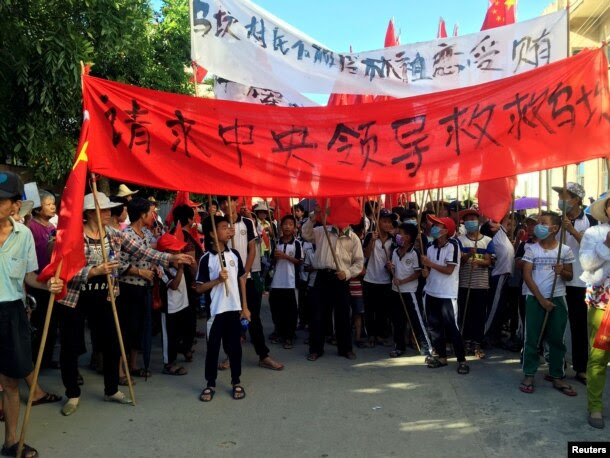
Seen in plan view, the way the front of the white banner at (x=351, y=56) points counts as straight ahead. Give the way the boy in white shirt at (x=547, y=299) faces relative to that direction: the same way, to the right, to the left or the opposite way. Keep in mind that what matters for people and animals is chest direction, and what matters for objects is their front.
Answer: the same way

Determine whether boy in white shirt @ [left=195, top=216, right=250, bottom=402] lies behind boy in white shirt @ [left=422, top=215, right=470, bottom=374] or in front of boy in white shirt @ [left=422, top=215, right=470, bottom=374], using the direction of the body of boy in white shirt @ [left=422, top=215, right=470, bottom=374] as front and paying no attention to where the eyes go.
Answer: in front

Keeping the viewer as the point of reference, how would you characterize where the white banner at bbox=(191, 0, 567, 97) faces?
facing the viewer

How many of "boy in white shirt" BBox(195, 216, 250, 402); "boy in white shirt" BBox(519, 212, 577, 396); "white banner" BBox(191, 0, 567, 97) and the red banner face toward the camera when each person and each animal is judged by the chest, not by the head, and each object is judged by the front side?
4

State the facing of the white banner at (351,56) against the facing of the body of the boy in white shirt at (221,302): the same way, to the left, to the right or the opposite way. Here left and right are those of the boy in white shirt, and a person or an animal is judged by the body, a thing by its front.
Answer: the same way

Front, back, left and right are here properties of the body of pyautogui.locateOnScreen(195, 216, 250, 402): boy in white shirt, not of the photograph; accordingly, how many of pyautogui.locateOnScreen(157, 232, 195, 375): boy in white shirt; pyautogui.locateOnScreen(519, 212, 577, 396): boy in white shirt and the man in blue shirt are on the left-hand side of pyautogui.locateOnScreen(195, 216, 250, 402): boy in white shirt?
1

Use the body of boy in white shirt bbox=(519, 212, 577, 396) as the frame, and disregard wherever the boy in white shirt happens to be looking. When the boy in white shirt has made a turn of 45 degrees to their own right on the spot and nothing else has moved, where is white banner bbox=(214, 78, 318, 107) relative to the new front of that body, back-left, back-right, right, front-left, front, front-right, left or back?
front-right

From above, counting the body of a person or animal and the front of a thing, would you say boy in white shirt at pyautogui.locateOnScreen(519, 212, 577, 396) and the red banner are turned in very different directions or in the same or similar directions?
same or similar directions

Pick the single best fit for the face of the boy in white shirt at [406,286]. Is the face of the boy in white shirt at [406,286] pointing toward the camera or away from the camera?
toward the camera

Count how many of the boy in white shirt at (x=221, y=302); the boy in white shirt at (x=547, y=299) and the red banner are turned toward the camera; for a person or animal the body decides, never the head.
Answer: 3

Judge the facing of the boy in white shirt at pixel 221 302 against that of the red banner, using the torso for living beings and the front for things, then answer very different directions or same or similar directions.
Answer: same or similar directions

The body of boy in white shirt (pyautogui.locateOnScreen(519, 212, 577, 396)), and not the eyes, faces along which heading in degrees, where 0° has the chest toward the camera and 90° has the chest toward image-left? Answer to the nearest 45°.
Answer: approximately 0°
